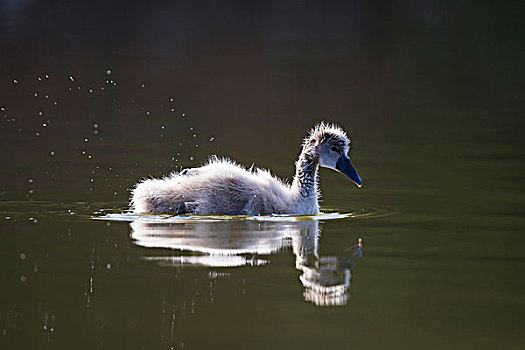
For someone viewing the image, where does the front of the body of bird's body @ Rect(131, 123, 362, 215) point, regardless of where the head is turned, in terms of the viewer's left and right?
facing to the right of the viewer
